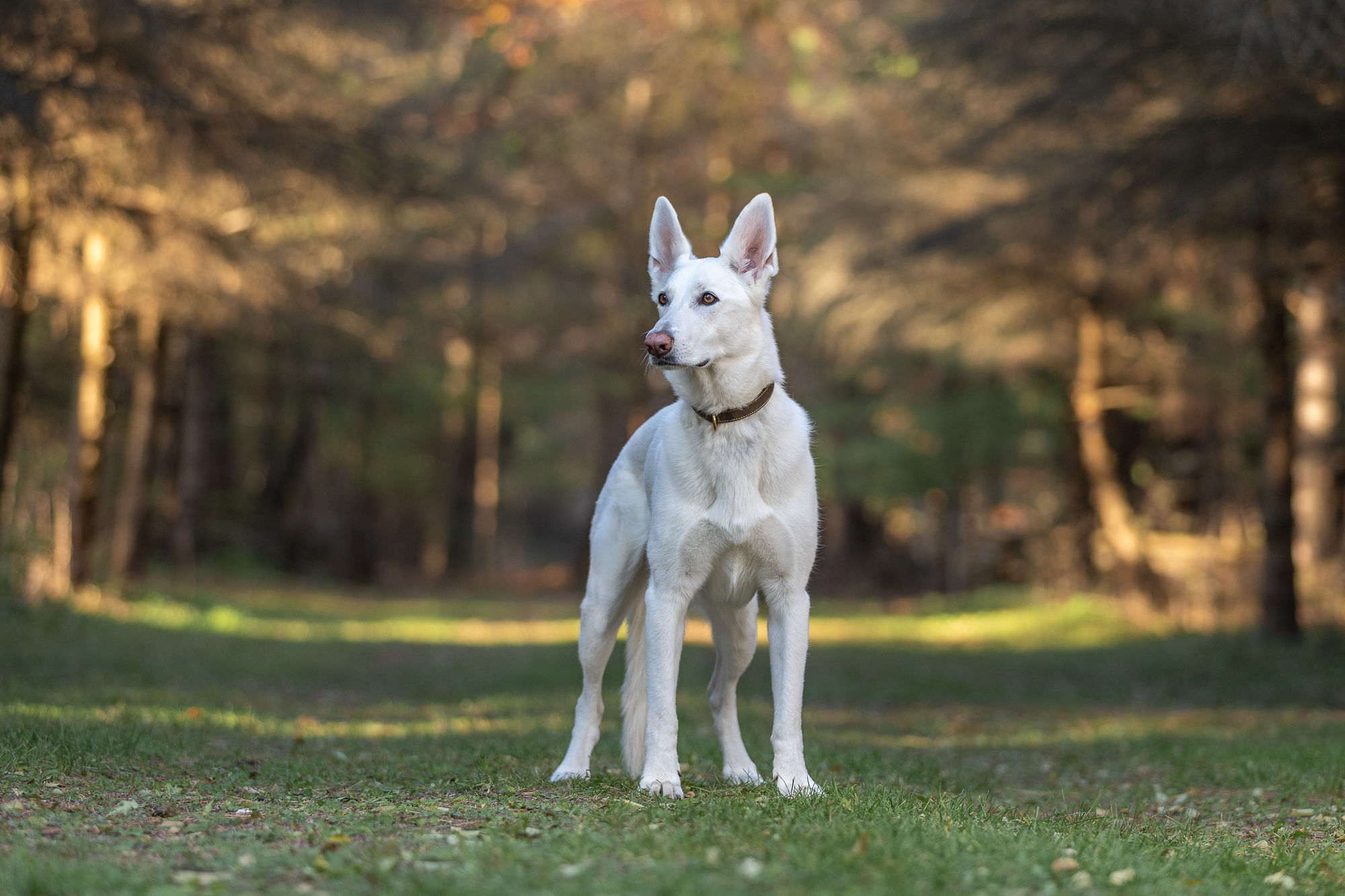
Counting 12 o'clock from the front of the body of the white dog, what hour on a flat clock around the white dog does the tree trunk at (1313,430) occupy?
The tree trunk is roughly at 7 o'clock from the white dog.

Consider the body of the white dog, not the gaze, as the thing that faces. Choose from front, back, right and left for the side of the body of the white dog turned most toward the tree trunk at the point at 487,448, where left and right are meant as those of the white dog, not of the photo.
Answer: back

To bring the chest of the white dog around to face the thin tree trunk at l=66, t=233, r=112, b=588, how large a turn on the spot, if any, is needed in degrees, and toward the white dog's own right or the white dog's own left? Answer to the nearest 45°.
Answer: approximately 135° to the white dog's own right

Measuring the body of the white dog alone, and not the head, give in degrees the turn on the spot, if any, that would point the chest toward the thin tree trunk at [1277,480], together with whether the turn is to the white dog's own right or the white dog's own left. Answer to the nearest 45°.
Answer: approximately 135° to the white dog's own left

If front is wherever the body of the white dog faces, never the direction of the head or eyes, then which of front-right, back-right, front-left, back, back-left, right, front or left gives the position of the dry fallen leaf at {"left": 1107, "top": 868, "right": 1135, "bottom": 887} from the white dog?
front-left

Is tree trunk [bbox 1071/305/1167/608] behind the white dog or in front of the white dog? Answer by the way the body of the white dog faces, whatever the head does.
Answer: behind

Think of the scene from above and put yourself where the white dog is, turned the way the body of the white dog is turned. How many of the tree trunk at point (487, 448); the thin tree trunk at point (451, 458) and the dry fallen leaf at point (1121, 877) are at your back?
2

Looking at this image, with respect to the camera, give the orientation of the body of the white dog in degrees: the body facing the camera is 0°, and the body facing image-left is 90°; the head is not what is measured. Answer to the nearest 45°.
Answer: approximately 0°

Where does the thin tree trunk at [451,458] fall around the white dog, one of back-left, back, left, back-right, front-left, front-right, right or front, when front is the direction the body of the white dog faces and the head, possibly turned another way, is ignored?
back
